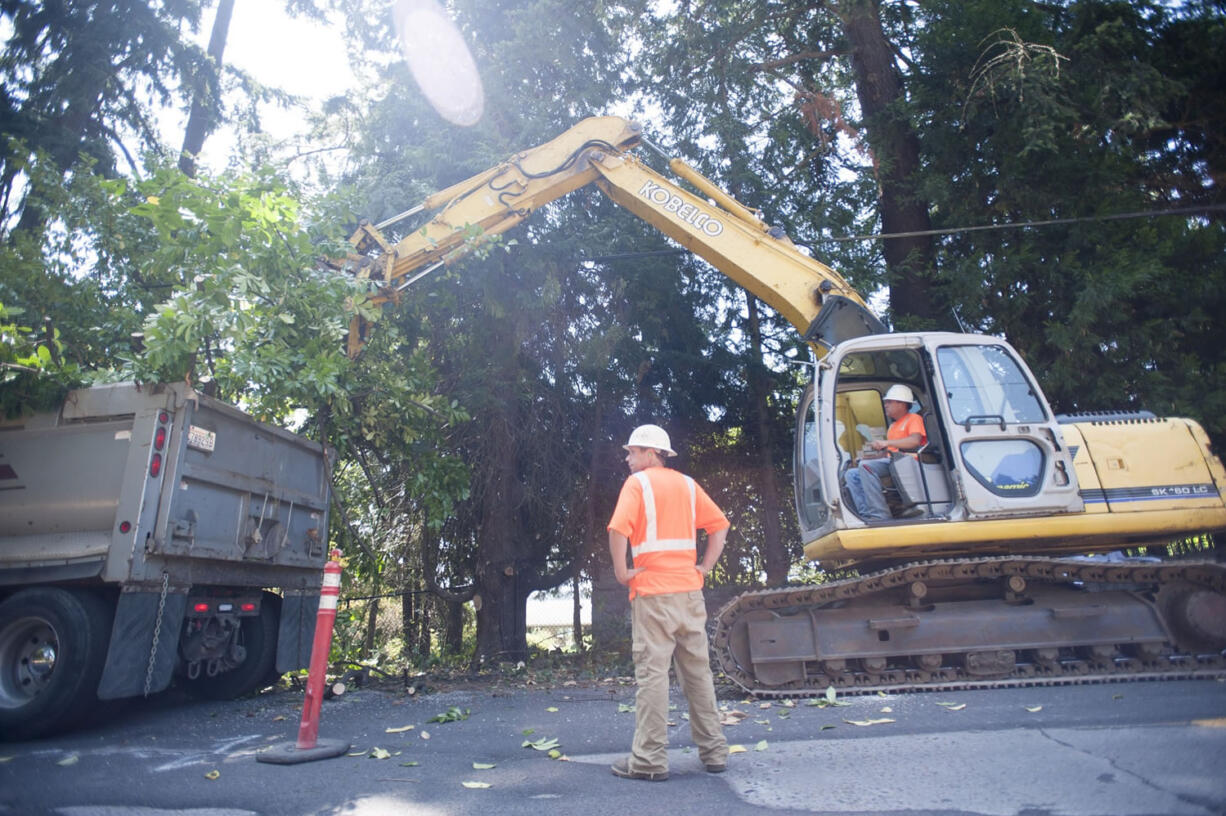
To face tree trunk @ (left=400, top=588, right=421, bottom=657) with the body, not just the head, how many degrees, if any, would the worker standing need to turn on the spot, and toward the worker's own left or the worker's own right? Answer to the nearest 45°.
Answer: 0° — they already face it

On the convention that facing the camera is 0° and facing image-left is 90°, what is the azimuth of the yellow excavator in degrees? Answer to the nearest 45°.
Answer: approximately 90°

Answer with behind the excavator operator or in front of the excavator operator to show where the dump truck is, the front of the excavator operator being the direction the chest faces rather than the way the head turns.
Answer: in front

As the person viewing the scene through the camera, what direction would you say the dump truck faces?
facing away from the viewer and to the left of the viewer

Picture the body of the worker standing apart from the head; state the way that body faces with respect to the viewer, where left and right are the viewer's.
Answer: facing away from the viewer and to the left of the viewer

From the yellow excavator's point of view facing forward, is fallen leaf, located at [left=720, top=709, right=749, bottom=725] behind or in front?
in front

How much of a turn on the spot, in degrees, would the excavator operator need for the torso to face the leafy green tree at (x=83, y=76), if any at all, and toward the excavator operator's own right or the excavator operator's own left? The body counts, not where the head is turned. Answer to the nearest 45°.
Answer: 0° — they already face it

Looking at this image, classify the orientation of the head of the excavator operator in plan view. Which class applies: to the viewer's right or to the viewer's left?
to the viewer's left

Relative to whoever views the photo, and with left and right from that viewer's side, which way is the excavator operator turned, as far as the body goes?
facing to the left of the viewer

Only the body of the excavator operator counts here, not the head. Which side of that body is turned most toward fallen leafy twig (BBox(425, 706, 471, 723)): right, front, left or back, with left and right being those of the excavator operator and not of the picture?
front

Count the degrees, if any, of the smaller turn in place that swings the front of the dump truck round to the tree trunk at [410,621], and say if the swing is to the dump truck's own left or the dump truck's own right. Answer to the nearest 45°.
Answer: approximately 90° to the dump truck's own right
